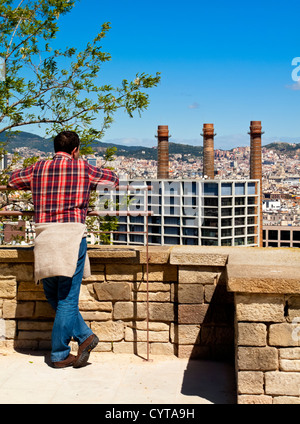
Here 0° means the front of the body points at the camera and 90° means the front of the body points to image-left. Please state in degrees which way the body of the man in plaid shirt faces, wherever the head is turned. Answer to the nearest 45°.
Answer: approximately 180°
